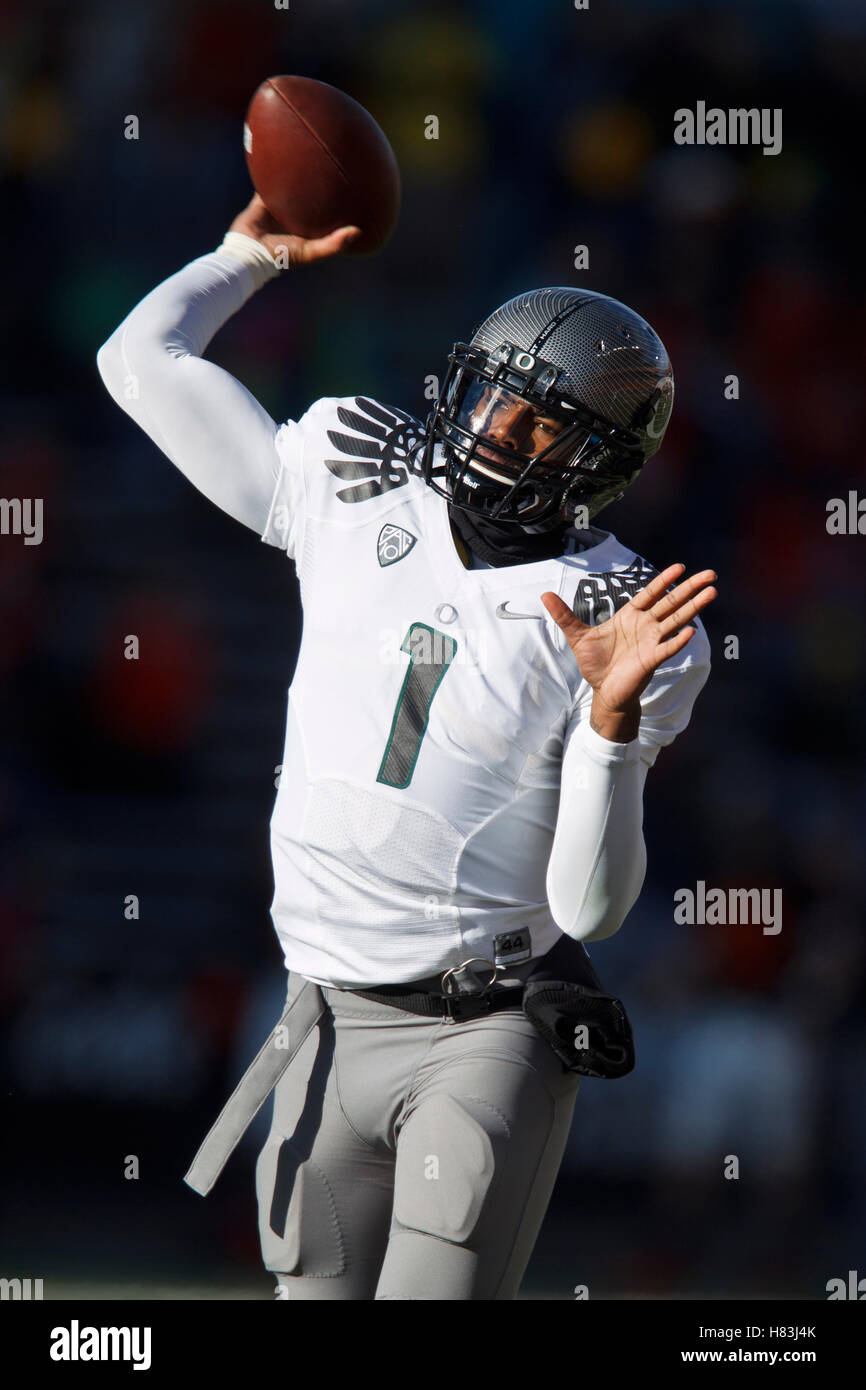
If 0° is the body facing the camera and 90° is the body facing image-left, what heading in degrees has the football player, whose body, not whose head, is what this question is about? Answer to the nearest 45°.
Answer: approximately 0°
